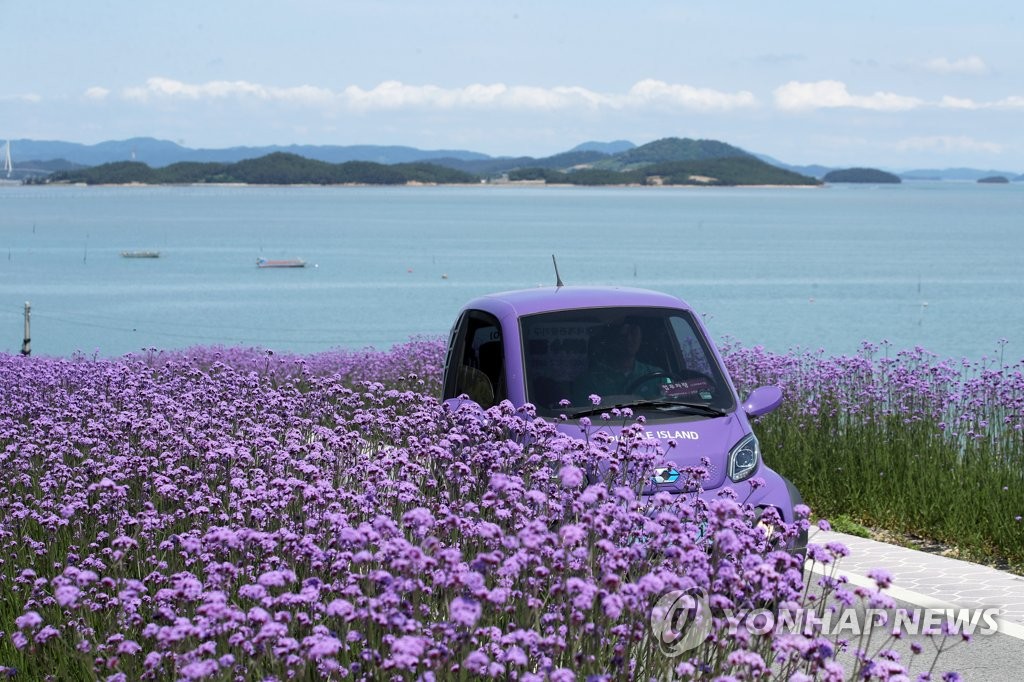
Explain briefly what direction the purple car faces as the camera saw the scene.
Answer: facing the viewer and to the right of the viewer

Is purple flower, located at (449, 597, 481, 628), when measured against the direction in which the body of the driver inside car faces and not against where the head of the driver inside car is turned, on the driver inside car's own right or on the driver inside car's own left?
on the driver inside car's own right
